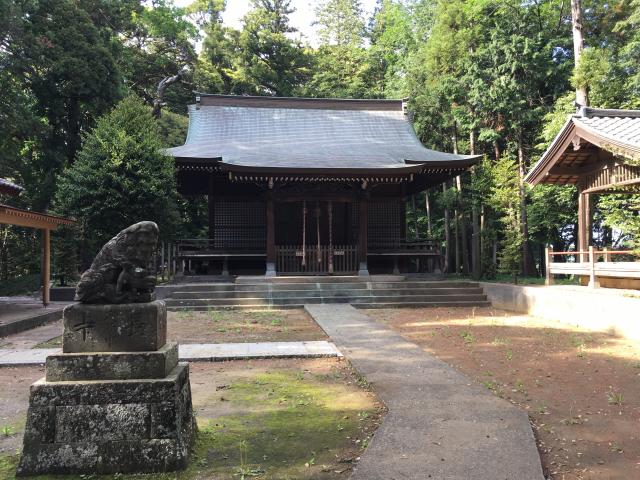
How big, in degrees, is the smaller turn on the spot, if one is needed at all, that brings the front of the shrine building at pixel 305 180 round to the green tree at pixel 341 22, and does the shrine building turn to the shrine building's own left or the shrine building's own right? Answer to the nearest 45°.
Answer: approximately 180°

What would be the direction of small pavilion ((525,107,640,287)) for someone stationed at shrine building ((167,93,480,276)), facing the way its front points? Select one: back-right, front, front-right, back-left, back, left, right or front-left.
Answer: front-left

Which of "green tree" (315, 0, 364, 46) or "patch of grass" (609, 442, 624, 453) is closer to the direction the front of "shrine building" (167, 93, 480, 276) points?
the patch of grass

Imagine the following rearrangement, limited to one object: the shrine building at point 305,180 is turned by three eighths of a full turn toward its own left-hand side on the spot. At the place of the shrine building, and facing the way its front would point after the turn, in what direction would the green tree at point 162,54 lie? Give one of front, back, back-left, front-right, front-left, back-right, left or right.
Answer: left

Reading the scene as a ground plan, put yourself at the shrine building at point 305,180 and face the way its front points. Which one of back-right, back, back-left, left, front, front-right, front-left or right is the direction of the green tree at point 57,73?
right

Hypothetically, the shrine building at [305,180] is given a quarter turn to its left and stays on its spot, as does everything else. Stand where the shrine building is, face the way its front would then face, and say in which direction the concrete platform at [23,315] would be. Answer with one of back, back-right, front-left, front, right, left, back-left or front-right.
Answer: back-right

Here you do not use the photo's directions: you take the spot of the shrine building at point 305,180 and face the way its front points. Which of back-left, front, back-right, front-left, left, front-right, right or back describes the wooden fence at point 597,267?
front-left

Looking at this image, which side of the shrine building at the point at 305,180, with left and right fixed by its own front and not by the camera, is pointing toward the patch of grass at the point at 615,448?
front

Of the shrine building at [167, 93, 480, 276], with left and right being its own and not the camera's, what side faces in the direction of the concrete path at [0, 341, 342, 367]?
front

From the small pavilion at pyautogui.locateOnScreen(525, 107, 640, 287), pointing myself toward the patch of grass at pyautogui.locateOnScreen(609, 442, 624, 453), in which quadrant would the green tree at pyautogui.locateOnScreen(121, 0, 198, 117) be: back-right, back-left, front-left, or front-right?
back-right

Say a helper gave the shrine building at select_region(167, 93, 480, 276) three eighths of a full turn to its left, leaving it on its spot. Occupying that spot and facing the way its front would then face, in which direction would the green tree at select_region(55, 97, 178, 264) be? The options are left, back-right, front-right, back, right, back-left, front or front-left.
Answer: back

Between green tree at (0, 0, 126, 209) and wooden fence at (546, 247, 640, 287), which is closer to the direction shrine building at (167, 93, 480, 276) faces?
the wooden fence

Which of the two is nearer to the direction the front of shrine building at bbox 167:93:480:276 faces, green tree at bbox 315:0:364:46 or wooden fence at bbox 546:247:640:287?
the wooden fence

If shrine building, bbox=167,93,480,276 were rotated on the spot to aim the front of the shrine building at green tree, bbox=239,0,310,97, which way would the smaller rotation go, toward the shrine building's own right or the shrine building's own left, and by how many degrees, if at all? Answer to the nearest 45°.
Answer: approximately 180°

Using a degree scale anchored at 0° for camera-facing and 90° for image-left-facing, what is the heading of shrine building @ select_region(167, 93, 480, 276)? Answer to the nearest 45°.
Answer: approximately 0°
